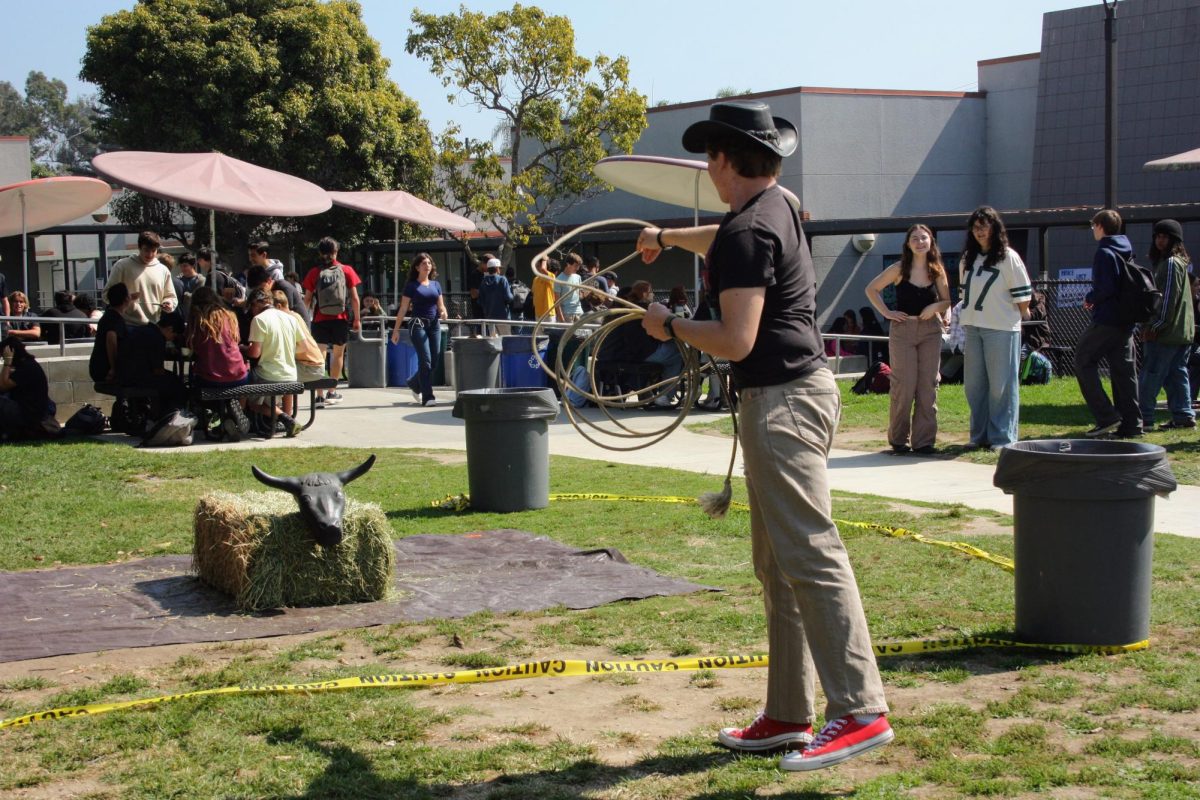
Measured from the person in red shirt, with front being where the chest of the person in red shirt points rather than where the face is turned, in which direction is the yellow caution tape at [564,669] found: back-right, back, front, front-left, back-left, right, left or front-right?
back

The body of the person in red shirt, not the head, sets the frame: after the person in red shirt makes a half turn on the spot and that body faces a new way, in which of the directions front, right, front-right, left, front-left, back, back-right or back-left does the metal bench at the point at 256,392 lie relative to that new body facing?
front

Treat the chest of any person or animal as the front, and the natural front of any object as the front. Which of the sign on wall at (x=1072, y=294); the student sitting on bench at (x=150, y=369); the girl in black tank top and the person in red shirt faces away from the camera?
the person in red shirt

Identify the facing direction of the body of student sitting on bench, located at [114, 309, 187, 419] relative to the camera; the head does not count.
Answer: to the viewer's right

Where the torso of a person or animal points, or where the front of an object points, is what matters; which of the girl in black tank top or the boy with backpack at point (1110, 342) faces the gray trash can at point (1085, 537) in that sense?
the girl in black tank top

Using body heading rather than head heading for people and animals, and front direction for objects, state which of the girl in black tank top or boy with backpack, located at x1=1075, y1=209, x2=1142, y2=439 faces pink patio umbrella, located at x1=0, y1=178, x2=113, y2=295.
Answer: the boy with backpack

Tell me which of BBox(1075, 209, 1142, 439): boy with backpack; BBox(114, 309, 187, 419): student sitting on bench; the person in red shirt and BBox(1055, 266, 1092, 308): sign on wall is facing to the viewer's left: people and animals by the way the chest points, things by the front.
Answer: the boy with backpack

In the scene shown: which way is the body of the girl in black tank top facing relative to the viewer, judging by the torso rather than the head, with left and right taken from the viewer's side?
facing the viewer

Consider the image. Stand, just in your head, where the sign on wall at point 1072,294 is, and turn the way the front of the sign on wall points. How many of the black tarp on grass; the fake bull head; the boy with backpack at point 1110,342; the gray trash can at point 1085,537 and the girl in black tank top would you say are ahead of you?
5

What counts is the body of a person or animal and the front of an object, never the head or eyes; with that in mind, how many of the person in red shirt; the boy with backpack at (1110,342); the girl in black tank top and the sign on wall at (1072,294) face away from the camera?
1

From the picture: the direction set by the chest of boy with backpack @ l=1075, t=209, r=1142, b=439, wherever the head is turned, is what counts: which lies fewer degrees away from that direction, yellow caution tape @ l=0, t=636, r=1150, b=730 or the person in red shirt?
the person in red shirt

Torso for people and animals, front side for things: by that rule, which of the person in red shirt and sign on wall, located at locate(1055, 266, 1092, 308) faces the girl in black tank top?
the sign on wall

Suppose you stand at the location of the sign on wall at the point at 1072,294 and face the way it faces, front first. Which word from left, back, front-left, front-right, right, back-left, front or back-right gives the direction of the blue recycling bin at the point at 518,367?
front-right

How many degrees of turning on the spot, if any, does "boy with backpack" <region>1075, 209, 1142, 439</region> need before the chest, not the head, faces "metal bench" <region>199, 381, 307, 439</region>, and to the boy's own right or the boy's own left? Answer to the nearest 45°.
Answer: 0° — they already face it

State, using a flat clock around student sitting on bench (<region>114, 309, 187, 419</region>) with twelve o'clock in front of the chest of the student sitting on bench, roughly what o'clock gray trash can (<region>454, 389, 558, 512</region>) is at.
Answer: The gray trash can is roughly at 2 o'clock from the student sitting on bench.

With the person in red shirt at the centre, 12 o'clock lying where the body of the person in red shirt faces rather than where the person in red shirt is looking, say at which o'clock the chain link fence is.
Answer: The chain link fence is roughly at 3 o'clock from the person in red shirt.

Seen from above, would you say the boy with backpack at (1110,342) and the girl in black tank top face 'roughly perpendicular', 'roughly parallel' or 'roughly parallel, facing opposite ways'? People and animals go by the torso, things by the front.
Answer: roughly perpendicular

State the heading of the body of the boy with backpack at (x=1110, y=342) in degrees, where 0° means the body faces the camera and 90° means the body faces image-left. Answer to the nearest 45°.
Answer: approximately 90°

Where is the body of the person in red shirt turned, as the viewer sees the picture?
away from the camera
